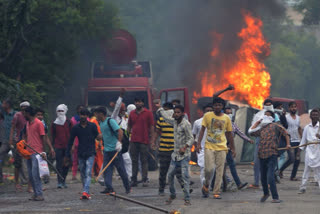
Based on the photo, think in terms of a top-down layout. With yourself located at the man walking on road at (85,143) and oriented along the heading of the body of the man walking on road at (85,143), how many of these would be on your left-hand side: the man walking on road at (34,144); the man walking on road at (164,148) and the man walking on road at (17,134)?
1

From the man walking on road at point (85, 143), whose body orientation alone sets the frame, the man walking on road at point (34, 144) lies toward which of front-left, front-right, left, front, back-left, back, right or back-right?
right

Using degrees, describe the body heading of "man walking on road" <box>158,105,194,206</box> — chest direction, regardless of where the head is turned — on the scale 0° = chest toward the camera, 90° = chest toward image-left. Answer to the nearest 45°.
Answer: approximately 45°

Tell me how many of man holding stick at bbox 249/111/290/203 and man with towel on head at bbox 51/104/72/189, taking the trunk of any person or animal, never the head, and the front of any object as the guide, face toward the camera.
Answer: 2

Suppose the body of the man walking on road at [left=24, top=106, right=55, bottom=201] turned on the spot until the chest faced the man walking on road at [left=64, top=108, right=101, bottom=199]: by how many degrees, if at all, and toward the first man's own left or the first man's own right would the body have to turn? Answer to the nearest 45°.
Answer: approximately 135° to the first man's own left
